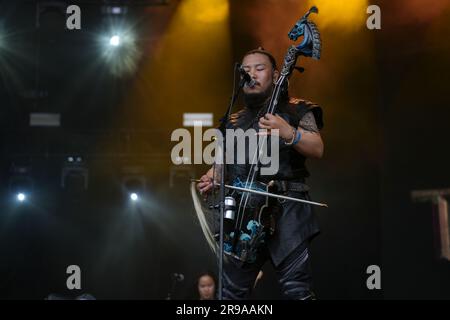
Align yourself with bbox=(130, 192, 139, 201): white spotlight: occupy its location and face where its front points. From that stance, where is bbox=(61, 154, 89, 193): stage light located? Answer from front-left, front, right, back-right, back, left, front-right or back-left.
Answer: right

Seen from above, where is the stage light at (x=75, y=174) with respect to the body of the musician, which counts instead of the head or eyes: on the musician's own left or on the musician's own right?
on the musician's own right

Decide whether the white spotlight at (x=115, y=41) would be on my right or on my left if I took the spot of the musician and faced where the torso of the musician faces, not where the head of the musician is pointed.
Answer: on my right

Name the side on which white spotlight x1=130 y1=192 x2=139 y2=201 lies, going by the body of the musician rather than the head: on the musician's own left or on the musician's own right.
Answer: on the musician's own right

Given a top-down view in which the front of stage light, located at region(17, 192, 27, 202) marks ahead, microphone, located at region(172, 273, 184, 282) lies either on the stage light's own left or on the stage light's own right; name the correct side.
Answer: on the stage light's own left

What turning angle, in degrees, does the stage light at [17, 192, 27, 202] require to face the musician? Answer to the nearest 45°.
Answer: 0° — it already faces them

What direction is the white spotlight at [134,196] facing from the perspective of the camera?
toward the camera

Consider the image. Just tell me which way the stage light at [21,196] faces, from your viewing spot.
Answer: facing the viewer

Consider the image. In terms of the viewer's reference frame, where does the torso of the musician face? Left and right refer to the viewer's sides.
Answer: facing the viewer and to the left of the viewer

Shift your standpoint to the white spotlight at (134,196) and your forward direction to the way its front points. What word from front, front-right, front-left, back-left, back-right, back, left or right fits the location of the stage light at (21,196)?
right

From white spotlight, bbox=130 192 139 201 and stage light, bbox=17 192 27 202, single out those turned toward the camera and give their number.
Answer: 2
